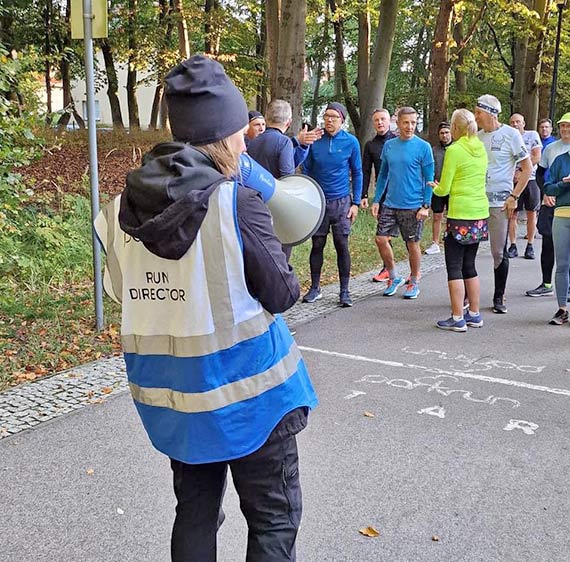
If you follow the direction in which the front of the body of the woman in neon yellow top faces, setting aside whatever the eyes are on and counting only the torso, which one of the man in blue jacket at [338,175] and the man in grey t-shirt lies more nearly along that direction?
the man in blue jacket

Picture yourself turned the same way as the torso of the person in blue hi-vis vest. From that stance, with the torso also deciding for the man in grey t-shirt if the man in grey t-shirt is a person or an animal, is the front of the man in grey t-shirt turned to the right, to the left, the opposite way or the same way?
the opposite way

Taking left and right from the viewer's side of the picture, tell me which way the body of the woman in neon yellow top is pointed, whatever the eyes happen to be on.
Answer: facing away from the viewer and to the left of the viewer

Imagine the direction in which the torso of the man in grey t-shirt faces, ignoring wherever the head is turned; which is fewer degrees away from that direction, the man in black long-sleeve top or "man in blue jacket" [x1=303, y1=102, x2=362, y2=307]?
the man in blue jacket

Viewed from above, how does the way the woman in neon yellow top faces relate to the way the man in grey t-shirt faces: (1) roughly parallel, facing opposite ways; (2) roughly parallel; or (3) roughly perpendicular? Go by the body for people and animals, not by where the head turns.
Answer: roughly perpendicular

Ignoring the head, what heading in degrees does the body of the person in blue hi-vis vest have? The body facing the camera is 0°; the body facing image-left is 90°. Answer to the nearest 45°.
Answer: approximately 225°

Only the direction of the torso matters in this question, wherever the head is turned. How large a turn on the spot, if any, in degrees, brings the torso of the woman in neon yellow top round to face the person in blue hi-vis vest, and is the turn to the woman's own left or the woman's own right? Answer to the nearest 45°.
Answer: approximately 135° to the woman's own left

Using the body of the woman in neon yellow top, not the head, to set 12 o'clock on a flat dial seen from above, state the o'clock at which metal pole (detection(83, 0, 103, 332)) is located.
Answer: The metal pole is roughly at 10 o'clock from the woman in neon yellow top.

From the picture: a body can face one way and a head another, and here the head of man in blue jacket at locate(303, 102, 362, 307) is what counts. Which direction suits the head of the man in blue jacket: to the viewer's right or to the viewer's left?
to the viewer's left

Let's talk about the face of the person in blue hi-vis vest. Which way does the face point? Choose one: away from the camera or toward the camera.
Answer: away from the camera
